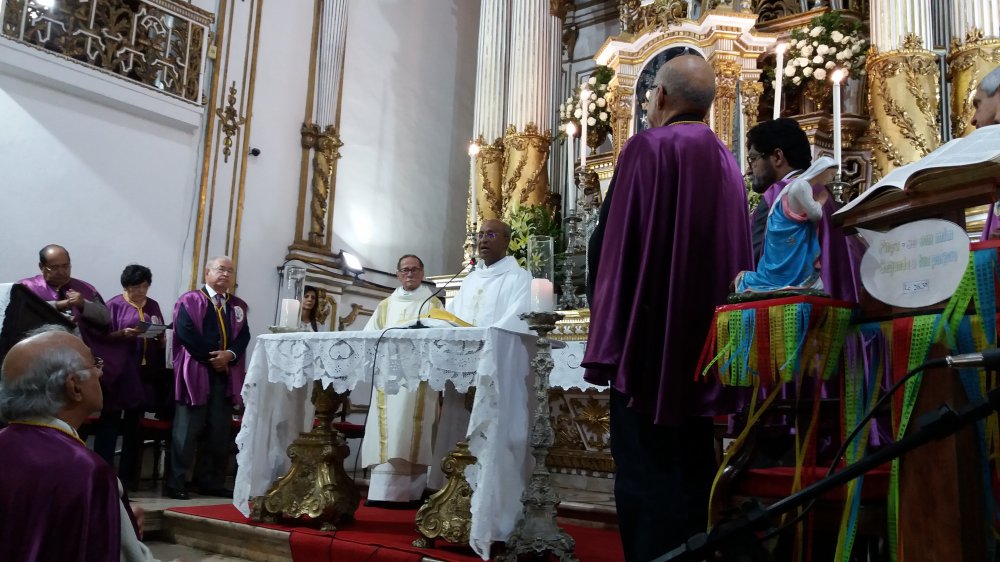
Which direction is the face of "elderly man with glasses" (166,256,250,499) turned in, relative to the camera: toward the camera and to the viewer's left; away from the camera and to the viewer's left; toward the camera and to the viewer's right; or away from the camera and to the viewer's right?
toward the camera and to the viewer's right

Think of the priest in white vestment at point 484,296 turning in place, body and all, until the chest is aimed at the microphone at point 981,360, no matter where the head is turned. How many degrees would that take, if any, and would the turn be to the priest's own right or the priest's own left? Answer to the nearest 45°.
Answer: approximately 45° to the priest's own left

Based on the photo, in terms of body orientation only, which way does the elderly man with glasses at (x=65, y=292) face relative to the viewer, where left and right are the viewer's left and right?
facing the viewer and to the right of the viewer

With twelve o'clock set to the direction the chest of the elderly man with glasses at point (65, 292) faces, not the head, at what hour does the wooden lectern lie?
The wooden lectern is roughly at 1 o'clock from the elderly man with glasses.

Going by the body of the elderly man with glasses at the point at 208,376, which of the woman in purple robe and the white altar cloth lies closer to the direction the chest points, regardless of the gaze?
the white altar cloth

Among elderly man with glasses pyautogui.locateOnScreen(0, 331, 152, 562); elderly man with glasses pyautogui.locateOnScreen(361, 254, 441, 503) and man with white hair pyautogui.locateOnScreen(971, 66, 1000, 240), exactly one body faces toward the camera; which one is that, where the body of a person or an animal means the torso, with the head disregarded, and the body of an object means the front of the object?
elderly man with glasses pyautogui.locateOnScreen(361, 254, 441, 503)

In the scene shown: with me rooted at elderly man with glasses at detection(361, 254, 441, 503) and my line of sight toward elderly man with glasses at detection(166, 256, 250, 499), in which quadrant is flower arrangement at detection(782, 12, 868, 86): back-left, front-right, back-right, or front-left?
back-right

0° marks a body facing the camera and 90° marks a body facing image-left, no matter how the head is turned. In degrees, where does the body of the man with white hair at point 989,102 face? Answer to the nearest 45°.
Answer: approximately 90°

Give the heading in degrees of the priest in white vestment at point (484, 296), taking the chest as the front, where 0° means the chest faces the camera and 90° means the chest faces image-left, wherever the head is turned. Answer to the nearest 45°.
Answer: approximately 45°

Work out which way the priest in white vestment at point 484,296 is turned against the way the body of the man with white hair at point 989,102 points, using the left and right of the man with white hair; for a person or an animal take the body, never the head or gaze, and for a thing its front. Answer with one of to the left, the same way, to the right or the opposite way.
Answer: to the left

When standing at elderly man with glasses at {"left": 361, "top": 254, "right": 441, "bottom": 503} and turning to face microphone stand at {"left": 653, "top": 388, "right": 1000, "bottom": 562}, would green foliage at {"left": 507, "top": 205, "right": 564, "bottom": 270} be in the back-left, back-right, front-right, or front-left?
back-left

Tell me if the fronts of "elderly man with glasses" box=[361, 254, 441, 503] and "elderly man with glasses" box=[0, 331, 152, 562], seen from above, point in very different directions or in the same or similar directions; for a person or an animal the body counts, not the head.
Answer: very different directions
